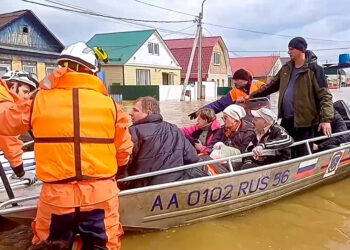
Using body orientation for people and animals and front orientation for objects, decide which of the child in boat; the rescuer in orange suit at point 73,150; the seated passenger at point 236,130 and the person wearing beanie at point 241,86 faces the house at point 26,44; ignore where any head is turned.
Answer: the rescuer in orange suit

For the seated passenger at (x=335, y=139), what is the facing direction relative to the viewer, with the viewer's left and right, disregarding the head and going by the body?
facing to the left of the viewer

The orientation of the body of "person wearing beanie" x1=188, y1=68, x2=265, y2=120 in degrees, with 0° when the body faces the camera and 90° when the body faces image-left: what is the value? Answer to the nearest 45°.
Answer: approximately 45°

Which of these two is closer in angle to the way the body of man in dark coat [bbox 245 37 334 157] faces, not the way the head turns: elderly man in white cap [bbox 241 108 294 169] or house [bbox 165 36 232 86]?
the elderly man in white cap

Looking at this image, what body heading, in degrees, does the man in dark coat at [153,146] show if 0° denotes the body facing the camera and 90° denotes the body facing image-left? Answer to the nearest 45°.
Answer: approximately 135°

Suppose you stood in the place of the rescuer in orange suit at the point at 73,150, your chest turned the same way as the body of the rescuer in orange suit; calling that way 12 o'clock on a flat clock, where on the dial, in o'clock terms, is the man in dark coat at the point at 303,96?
The man in dark coat is roughly at 2 o'clock from the rescuer in orange suit.

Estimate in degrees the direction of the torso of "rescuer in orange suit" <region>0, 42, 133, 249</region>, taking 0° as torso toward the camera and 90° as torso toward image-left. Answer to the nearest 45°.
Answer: approximately 180°

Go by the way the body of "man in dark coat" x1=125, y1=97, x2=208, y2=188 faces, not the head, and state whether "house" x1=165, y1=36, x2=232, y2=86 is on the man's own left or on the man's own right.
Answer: on the man's own right
